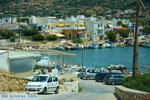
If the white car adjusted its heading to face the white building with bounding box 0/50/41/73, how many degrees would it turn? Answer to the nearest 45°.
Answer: approximately 135° to its right

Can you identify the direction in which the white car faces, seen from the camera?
facing the viewer and to the left of the viewer

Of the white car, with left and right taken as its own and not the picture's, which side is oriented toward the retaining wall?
left

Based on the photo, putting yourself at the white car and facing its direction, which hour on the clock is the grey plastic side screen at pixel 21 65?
The grey plastic side screen is roughly at 4 o'clock from the white car.

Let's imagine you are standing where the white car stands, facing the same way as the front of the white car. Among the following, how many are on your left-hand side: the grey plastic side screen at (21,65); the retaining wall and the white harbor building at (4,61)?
1

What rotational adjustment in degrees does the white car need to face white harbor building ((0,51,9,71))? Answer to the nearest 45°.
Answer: approximately 90° to its right
